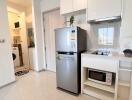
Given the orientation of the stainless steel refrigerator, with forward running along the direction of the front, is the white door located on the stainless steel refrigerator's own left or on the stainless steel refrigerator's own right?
on the stainless steel refrigerator's own right

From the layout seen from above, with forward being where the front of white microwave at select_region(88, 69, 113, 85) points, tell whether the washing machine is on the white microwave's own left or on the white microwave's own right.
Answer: on the white microwave's own right

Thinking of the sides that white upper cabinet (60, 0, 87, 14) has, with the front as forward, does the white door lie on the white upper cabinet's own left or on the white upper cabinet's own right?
on the white upper cabinet's own right

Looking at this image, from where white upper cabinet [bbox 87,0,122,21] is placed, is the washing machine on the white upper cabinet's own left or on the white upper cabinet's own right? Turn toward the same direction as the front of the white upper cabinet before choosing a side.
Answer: on the white upper cabinet's own right

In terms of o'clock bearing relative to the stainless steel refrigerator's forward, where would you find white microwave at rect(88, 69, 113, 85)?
The white microwave is roughly at 8 o'clock from the stainless steel refrigerator.

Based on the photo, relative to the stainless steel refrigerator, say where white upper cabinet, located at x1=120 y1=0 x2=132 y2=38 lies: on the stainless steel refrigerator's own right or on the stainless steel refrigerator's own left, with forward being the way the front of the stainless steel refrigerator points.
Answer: on the stainless steel refrigerator's own left

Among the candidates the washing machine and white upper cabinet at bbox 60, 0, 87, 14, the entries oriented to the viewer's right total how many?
0
